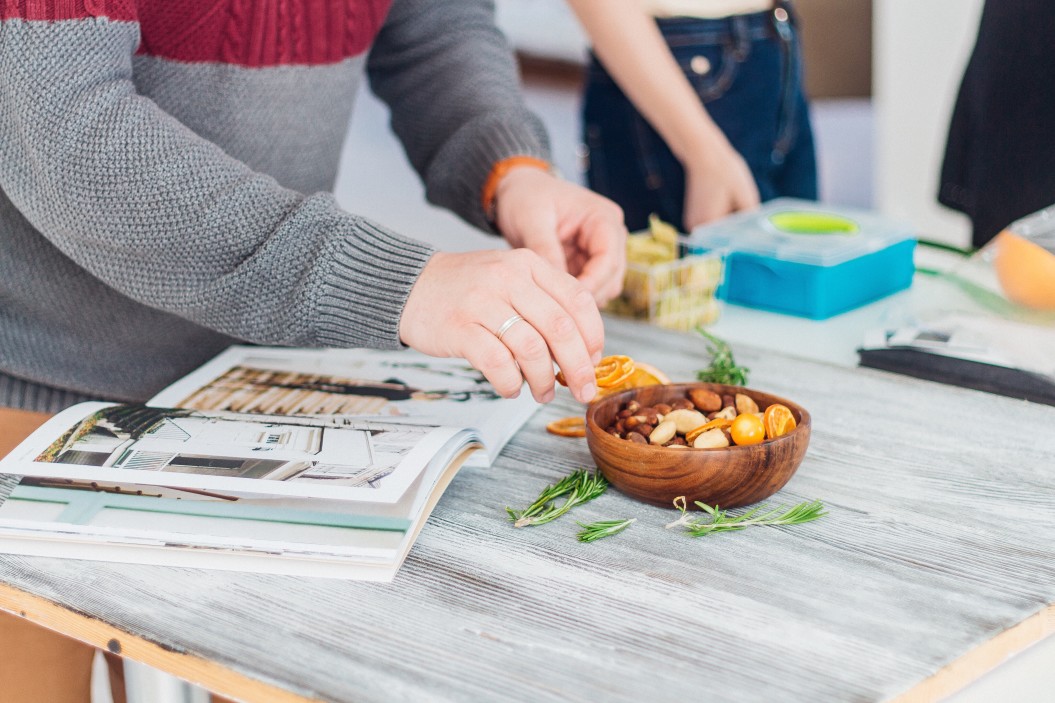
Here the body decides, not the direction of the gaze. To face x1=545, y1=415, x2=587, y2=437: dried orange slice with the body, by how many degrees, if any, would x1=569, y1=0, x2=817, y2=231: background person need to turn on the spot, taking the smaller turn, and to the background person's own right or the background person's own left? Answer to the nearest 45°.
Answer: approximately 45° to the background person's own right

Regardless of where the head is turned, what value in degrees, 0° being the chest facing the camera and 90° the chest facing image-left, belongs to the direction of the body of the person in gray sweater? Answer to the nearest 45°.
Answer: approximately 315°

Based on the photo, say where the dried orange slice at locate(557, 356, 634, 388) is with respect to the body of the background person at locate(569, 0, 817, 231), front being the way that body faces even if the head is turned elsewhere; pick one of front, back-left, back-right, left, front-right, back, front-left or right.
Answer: front-right

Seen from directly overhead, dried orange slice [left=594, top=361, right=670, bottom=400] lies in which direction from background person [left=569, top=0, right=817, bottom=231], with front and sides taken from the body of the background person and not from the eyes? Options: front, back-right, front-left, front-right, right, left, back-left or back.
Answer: front-right

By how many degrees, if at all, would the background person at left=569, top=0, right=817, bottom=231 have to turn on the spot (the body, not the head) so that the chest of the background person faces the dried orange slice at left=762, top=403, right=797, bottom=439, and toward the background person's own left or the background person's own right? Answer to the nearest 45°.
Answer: approximately 45° to the background person's own right

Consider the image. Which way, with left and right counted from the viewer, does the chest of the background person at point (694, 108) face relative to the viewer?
facing the viewer and to the right of the viewer

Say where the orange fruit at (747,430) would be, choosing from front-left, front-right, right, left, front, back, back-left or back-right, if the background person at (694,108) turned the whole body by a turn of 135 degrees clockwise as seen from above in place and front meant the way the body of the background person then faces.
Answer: left

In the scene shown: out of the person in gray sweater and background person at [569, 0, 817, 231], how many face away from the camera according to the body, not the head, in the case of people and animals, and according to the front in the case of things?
0

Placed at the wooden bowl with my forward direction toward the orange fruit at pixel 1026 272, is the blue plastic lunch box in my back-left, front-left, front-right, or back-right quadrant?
front-left
